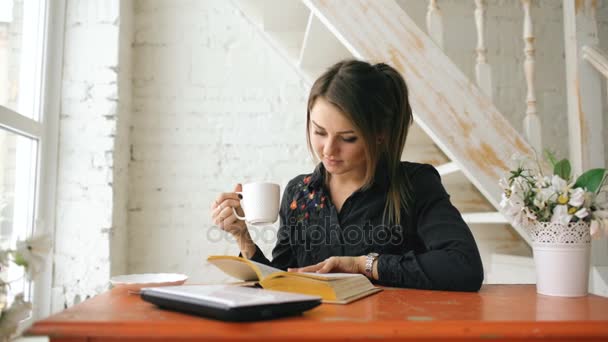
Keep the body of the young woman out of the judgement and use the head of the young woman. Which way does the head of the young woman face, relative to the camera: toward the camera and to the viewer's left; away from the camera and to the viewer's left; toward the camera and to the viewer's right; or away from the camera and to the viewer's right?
toward the camera and to the viewer's left

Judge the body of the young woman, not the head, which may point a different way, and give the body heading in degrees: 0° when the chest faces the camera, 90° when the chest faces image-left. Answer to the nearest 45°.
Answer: approximately 45°

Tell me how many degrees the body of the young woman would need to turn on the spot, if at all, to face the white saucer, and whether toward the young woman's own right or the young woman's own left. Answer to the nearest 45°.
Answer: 0° — they already face it

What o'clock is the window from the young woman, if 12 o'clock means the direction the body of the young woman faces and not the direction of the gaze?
The window is roughly at 2 o'clock from the young woman.

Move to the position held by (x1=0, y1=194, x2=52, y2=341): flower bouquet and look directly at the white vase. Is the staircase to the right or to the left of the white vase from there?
left

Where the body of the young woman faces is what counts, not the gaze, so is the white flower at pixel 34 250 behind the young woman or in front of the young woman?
in front
